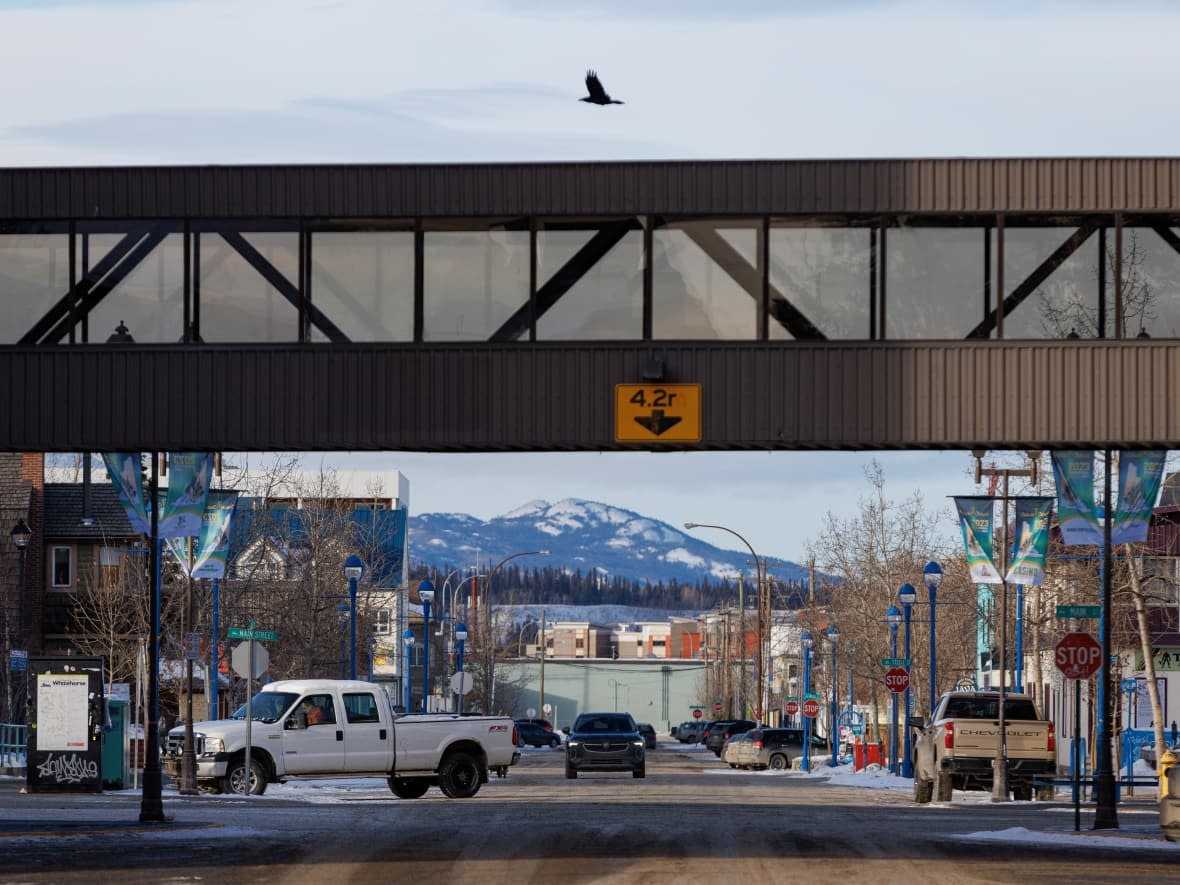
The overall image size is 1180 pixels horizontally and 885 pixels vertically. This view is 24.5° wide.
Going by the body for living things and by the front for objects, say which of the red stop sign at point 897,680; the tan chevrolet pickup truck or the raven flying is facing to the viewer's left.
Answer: the raven flying

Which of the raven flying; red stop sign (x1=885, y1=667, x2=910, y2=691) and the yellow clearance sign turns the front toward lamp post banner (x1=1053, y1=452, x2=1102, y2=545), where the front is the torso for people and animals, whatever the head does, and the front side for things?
the red stop sign

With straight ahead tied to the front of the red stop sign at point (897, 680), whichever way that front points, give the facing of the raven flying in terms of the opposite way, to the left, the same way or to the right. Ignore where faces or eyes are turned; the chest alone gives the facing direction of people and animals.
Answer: to the right

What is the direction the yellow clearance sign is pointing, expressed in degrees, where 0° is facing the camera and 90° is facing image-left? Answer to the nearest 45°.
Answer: approximately 0°

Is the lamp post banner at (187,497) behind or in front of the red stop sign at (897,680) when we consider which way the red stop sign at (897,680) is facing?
in front

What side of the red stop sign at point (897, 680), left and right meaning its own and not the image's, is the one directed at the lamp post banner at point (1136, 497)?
front

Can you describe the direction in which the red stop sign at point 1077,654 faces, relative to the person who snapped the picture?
facing the viewer

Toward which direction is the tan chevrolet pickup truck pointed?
away from the camera

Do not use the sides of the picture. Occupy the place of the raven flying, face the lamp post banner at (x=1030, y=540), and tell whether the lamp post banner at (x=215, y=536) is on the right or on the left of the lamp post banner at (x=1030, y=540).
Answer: left

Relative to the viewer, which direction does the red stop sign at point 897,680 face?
toward the camera

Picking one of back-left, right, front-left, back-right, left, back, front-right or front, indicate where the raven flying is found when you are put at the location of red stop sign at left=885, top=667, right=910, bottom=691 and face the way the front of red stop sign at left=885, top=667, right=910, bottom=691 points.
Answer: front

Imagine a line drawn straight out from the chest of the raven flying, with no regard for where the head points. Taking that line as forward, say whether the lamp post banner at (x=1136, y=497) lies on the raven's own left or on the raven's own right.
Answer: on the raven's own right
